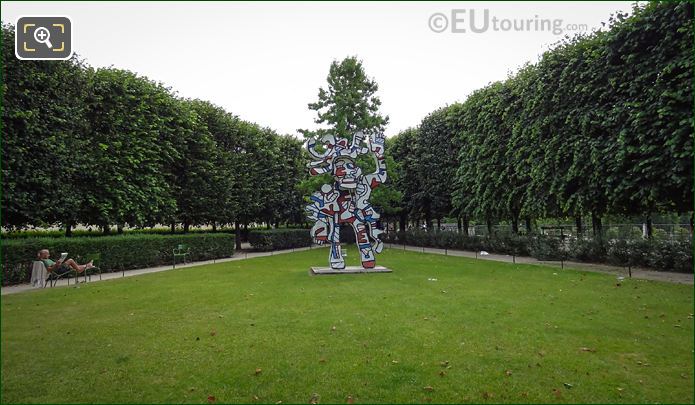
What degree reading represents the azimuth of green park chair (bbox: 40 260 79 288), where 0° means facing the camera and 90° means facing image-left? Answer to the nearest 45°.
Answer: approximately 270°

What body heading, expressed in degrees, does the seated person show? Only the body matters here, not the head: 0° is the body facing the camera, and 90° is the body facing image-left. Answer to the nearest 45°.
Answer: approximately 270°

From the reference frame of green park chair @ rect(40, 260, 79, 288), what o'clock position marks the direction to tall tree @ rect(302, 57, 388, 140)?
The tall tree is roughly at 11 o'clock from the green park chair.
